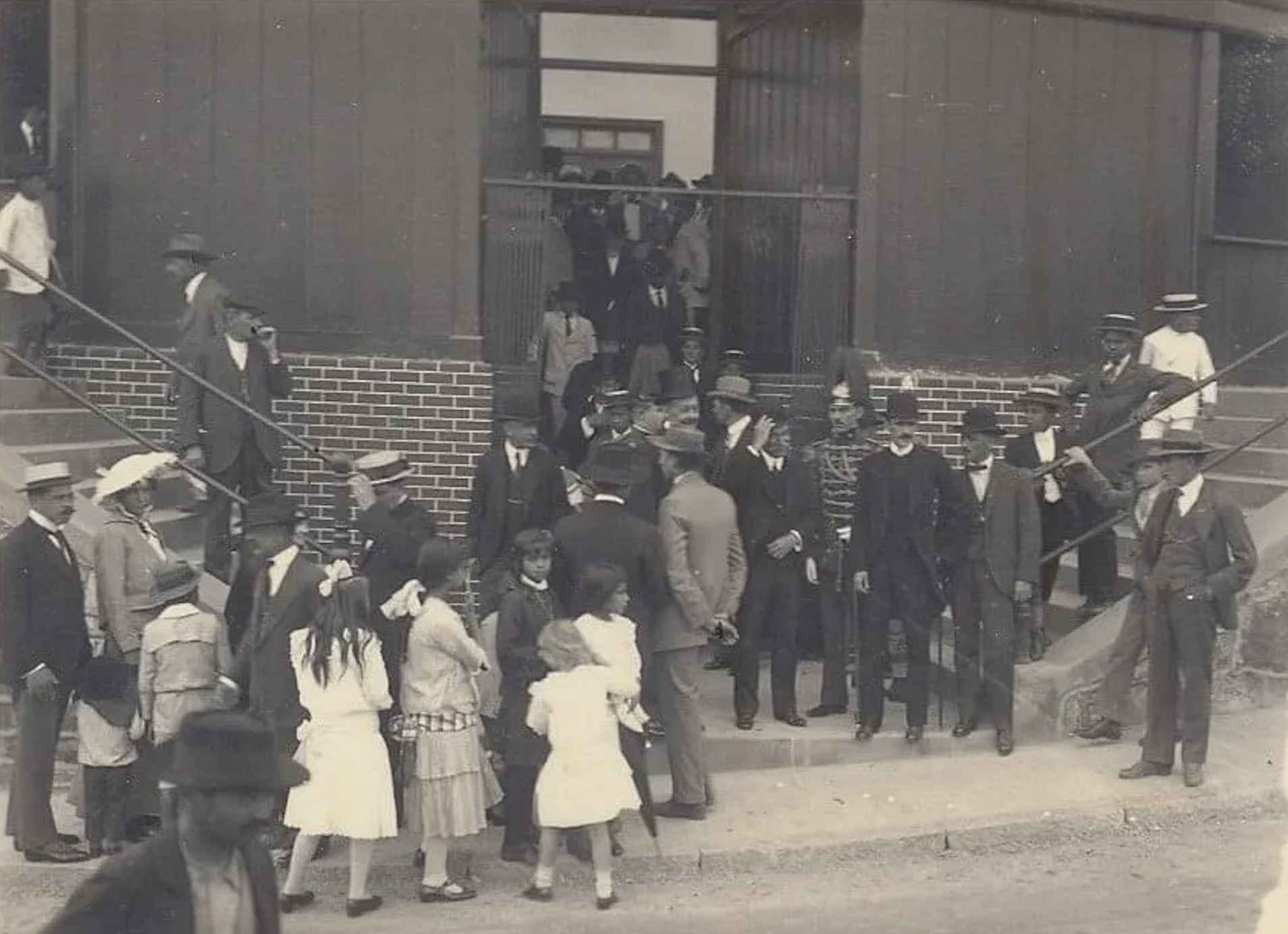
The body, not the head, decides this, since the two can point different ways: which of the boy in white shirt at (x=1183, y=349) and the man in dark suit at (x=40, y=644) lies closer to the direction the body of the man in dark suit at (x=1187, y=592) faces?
the man in dark suit

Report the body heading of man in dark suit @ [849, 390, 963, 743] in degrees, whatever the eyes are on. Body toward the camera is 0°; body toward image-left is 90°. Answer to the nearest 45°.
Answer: approximately 0°

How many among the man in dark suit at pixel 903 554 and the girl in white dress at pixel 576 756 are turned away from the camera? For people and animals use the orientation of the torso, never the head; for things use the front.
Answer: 1

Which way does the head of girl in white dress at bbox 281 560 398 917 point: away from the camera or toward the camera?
away from the camera

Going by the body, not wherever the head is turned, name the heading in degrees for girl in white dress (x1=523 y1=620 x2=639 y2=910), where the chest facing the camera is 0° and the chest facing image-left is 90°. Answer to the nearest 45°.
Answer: approximately 180°

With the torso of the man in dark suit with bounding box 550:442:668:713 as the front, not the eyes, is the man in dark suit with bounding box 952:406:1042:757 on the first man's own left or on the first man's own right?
on the first man's own right
